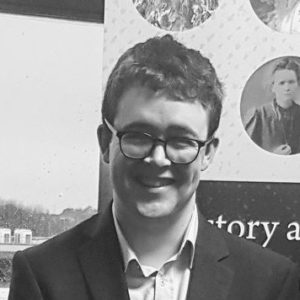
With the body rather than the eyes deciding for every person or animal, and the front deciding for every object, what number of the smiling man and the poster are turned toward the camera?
2

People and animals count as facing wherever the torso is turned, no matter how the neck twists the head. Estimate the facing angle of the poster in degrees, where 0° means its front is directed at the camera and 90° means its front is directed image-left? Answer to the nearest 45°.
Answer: approximately 0°

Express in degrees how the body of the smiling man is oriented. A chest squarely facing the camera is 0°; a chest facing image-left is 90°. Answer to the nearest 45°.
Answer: approximately 0°
